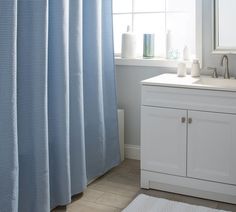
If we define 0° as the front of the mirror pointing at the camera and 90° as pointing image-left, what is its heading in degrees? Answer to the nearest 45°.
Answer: approximately 0°
